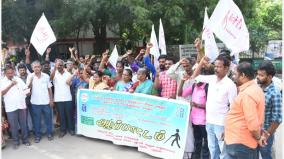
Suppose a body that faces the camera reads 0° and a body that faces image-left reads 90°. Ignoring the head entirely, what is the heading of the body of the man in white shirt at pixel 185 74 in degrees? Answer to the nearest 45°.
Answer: approximately 45°

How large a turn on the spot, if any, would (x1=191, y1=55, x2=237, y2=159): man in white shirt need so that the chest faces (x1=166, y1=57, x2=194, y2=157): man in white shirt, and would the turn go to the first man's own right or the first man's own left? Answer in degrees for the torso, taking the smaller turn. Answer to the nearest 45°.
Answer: approximately 90° to the first man's own right

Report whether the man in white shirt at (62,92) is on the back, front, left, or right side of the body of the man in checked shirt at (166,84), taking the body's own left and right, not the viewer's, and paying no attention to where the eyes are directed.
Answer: right

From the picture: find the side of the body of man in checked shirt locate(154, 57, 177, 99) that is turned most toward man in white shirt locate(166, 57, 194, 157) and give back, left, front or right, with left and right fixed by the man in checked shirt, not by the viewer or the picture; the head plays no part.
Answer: left

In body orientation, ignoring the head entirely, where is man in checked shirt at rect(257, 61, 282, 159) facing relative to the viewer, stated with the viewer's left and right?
facing to the left of the viewer

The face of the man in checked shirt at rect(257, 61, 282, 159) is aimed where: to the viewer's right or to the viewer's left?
to the viewer's left

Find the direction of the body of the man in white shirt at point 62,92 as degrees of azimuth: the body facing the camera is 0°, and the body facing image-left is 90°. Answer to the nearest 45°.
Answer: approximately 0°
